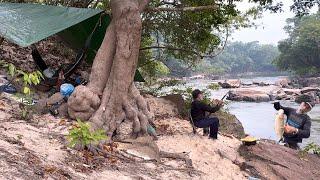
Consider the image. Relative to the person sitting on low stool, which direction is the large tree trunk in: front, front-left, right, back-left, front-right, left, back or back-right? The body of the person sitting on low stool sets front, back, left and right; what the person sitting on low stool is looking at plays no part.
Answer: back-right

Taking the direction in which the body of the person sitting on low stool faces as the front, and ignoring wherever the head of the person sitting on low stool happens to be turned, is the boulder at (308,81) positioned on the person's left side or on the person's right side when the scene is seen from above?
on the person's left side

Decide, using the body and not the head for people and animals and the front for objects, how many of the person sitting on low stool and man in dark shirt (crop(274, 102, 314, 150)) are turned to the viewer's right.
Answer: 1

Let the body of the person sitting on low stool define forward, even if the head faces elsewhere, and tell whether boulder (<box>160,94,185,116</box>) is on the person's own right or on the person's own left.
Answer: on the person's own left

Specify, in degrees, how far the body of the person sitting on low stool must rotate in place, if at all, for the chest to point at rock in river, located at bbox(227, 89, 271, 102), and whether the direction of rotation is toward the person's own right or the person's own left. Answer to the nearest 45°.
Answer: approximately 90° to the person's own left

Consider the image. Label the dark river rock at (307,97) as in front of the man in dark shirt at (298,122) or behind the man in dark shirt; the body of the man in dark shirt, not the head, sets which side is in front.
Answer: behind

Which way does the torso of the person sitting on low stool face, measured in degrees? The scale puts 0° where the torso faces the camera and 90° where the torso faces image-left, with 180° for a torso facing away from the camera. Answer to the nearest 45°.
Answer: approximately 270°

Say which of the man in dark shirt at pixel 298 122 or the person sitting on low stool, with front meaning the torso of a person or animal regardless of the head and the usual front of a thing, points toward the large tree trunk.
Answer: the man in dark shirt

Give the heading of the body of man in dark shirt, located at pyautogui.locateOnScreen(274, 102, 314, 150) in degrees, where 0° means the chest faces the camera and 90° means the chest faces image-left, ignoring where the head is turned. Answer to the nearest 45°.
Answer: approximately 45°

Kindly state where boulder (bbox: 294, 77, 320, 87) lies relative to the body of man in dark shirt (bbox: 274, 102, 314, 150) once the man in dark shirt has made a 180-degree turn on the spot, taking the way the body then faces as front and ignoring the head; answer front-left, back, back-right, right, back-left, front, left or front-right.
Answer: front-left
